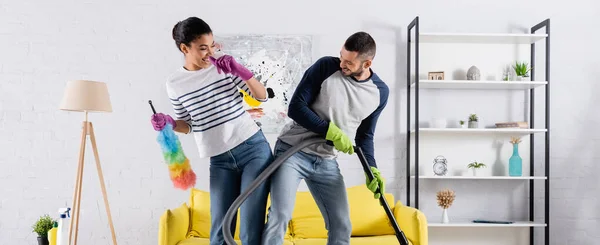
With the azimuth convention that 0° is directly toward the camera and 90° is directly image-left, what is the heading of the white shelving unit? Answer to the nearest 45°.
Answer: approximately 0°

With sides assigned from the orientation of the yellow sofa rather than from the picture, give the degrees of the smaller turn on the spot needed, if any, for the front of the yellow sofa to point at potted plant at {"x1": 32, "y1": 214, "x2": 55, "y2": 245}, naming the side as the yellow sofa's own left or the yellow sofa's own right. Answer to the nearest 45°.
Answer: approximately 90° to the yellow sofa's own right

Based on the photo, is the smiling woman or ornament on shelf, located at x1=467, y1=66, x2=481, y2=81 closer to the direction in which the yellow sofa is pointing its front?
the smiling woman

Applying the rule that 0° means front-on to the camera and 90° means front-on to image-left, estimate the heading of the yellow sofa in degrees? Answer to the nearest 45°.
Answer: approximately 0°

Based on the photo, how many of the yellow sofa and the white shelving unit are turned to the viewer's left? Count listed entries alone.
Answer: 0
